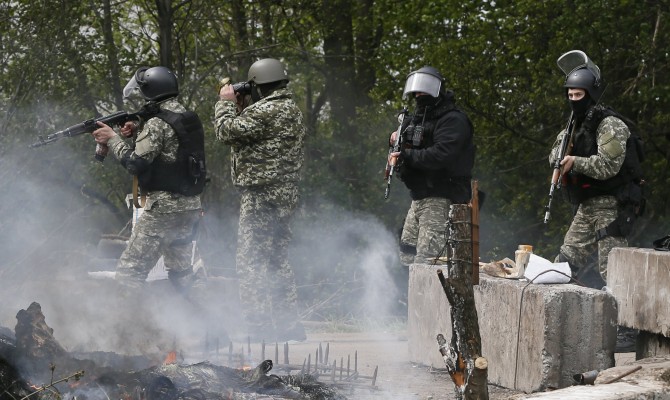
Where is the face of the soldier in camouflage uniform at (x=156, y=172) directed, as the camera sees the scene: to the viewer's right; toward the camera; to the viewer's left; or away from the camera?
to the viewer's left

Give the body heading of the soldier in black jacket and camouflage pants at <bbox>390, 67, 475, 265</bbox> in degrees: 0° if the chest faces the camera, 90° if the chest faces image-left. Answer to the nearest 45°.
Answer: approximately 45°

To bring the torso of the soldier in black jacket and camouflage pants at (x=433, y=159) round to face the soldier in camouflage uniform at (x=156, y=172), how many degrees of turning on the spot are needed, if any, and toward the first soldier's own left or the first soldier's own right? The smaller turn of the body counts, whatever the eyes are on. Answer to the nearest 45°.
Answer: approximately 45° to the first soldier's own right

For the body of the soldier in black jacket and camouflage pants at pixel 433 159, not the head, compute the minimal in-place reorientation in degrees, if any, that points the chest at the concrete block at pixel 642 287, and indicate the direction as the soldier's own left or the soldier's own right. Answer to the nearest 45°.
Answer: approximately 90° to the soldier's own left

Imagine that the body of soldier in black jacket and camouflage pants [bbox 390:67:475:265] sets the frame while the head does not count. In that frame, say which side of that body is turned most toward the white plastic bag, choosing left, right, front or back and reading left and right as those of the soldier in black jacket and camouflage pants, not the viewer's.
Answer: left

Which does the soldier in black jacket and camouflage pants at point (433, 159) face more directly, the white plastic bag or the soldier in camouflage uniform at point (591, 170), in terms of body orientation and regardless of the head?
the white plastic bag

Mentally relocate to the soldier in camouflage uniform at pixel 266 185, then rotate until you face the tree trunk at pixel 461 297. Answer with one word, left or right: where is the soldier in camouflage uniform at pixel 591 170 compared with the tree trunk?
left

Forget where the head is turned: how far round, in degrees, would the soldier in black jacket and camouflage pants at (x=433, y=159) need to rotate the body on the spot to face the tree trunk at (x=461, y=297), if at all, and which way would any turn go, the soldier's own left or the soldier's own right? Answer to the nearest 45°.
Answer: approximately 45° to the soldier's own left

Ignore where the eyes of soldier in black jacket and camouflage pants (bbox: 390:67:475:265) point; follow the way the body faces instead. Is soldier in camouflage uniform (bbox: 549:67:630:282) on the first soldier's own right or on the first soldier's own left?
on the first soldier's own left

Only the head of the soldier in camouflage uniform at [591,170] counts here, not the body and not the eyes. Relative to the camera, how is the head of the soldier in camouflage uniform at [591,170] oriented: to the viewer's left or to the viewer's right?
to the viewer's left
